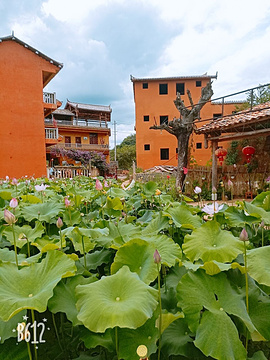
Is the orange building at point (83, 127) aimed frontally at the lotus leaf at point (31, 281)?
yes

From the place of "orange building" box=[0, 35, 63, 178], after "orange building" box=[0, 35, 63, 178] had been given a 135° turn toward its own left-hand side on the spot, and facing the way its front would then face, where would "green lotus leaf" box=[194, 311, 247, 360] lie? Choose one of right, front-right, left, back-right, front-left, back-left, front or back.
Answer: back-left

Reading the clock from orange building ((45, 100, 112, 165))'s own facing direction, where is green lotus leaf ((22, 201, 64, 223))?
The green lotus leaf is roughly at 12 o'clock from the orange building.

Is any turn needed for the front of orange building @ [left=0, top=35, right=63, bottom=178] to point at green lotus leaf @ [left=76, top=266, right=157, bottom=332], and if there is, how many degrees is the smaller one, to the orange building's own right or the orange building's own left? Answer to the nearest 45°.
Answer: approximately 90° to the orange building's own right

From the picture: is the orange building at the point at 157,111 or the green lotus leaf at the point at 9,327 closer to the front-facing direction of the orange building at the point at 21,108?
the orange building

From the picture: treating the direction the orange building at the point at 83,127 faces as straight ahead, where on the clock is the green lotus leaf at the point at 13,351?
The green lotus leaf is roughly at 12 o'clock from the orange building.
